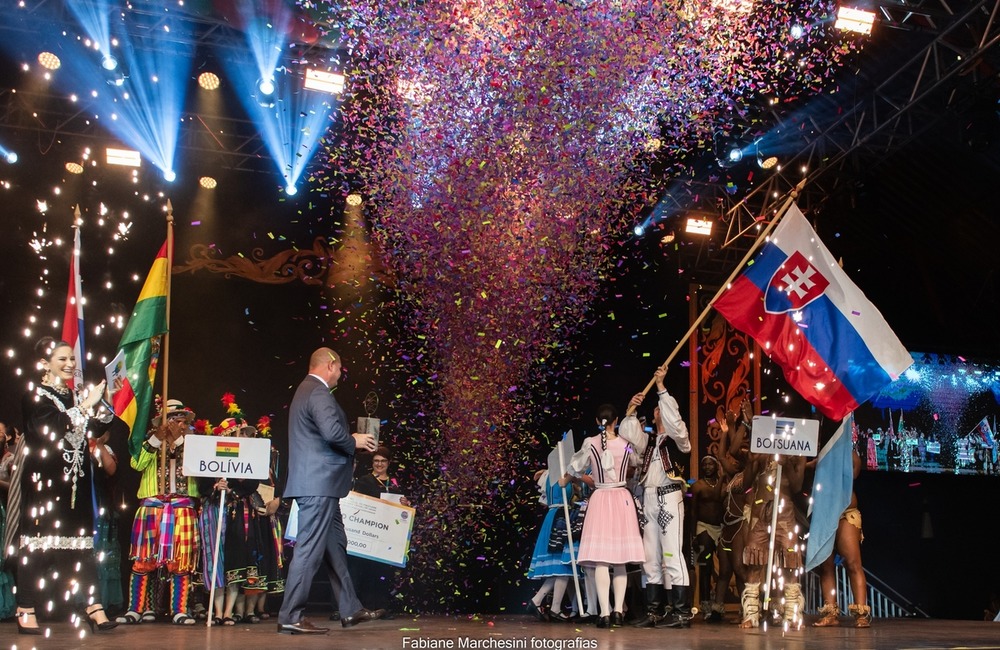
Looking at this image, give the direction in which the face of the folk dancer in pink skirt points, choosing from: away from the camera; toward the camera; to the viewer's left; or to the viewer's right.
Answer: away from the camera

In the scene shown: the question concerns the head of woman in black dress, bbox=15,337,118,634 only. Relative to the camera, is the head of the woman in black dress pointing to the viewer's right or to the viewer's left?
to the viewer's right

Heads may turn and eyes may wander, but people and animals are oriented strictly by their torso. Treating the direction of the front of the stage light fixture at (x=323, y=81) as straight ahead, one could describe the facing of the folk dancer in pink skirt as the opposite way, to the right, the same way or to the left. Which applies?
the opposite way

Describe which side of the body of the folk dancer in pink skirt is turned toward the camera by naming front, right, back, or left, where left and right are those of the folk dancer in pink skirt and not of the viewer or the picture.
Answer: back

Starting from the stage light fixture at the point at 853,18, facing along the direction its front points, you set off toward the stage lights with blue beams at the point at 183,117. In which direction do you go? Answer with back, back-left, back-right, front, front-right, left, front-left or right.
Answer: right
